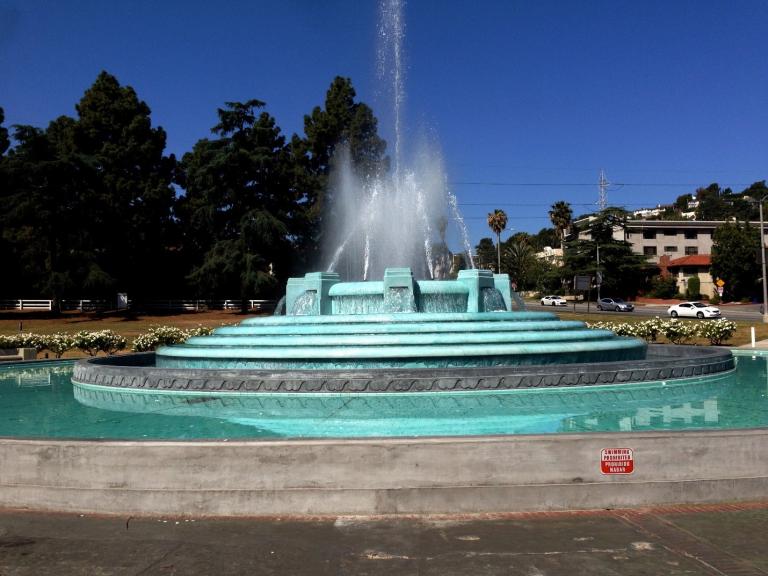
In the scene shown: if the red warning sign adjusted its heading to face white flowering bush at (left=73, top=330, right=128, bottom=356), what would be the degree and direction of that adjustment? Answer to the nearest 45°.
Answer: approximately 135° to its right

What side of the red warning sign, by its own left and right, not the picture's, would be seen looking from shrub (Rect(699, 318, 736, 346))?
back

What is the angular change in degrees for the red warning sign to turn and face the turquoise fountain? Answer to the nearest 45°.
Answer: approximately 135° to its right

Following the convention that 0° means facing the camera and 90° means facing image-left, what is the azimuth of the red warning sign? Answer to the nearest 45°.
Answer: approximately 0°

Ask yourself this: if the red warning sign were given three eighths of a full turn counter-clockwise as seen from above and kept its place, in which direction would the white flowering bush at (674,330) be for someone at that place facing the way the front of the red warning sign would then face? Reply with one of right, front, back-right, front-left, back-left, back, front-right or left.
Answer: front-left

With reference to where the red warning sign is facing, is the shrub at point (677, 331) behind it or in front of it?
behind

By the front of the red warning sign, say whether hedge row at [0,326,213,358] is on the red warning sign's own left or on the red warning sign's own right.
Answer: on the red warning sign's own right
